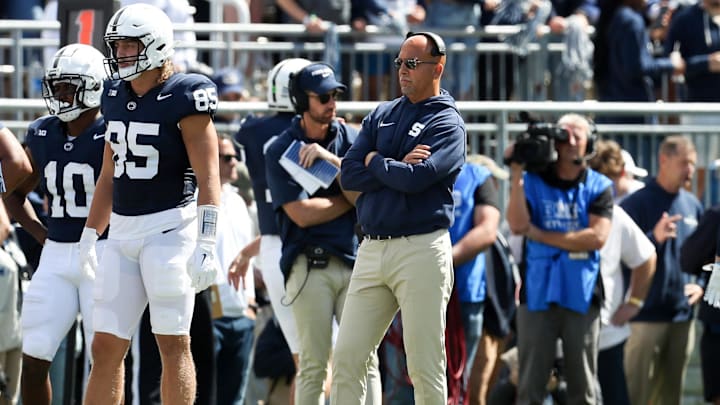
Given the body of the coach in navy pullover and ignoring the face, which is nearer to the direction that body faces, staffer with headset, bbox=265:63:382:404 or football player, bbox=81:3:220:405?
the football player

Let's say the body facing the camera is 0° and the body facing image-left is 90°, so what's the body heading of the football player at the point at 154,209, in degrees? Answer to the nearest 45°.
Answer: approximately 45°

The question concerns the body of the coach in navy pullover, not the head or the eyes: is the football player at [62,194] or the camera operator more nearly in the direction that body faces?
the football player

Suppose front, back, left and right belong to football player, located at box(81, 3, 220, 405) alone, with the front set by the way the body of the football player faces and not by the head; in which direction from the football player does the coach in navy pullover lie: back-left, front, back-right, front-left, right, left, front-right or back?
back-left

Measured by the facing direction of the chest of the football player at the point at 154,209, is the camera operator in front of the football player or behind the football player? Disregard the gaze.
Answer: behind

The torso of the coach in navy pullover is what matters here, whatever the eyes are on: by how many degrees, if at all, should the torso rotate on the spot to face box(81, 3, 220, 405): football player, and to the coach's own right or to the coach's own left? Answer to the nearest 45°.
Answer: approximately 45° to the coach's own right

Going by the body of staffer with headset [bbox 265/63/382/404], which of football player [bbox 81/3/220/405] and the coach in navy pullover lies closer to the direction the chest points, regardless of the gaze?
the coach in navy pullover

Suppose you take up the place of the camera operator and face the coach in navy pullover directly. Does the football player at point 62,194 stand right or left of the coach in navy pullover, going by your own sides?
right

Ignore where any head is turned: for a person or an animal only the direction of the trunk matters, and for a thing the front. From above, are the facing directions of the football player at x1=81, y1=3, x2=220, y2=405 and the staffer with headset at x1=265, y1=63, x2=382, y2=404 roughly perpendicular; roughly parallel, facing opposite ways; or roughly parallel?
roughly perpendicular

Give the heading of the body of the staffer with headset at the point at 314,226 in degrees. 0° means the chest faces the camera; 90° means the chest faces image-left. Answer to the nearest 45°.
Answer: approximately 315°
